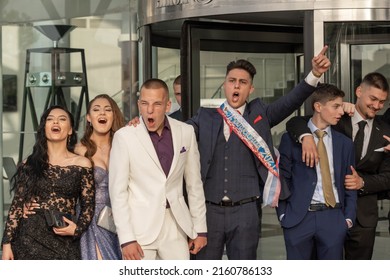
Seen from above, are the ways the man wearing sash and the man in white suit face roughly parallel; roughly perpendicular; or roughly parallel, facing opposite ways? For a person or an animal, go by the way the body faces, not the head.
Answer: roughly parallel

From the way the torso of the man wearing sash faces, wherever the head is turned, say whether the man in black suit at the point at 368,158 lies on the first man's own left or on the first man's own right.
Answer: on the first man's own left

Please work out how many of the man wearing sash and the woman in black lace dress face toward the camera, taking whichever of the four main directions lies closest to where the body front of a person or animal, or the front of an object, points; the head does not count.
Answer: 2

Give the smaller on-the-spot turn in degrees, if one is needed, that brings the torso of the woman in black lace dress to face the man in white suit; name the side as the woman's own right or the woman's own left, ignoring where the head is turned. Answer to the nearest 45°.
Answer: approximately 90° to the woman's own left

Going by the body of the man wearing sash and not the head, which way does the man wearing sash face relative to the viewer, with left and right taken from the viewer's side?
facing the viewer

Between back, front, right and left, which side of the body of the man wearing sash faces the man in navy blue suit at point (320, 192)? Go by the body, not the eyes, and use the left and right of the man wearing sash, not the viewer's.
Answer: left

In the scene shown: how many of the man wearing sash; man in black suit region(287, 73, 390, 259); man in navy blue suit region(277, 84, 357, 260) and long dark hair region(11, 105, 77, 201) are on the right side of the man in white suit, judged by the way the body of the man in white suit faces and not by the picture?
1

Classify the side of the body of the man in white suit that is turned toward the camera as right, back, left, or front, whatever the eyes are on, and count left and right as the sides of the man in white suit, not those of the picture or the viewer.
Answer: front

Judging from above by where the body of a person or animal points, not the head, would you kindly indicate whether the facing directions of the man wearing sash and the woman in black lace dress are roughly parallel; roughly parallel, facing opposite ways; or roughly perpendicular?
roughly parallel

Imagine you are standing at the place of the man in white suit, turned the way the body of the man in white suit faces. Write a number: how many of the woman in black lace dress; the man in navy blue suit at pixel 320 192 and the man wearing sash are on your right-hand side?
1

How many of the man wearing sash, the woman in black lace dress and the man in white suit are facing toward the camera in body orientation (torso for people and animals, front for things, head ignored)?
3

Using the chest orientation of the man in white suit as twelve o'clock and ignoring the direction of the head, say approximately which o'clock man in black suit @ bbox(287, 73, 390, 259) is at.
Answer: The man in black suit is roughly at 8 o'clock from the man in white suit.

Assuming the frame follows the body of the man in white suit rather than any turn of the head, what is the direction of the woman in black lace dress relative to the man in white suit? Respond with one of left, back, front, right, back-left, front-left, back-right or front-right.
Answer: right

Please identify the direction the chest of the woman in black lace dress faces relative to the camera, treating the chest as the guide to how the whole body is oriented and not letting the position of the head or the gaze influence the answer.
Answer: toward the camera

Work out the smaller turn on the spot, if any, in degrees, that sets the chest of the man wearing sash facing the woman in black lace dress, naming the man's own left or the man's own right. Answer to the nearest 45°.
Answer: approximately 45° to the man's own right

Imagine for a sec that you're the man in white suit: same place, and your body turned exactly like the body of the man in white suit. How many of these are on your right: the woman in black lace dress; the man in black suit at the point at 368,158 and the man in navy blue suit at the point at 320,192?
1
